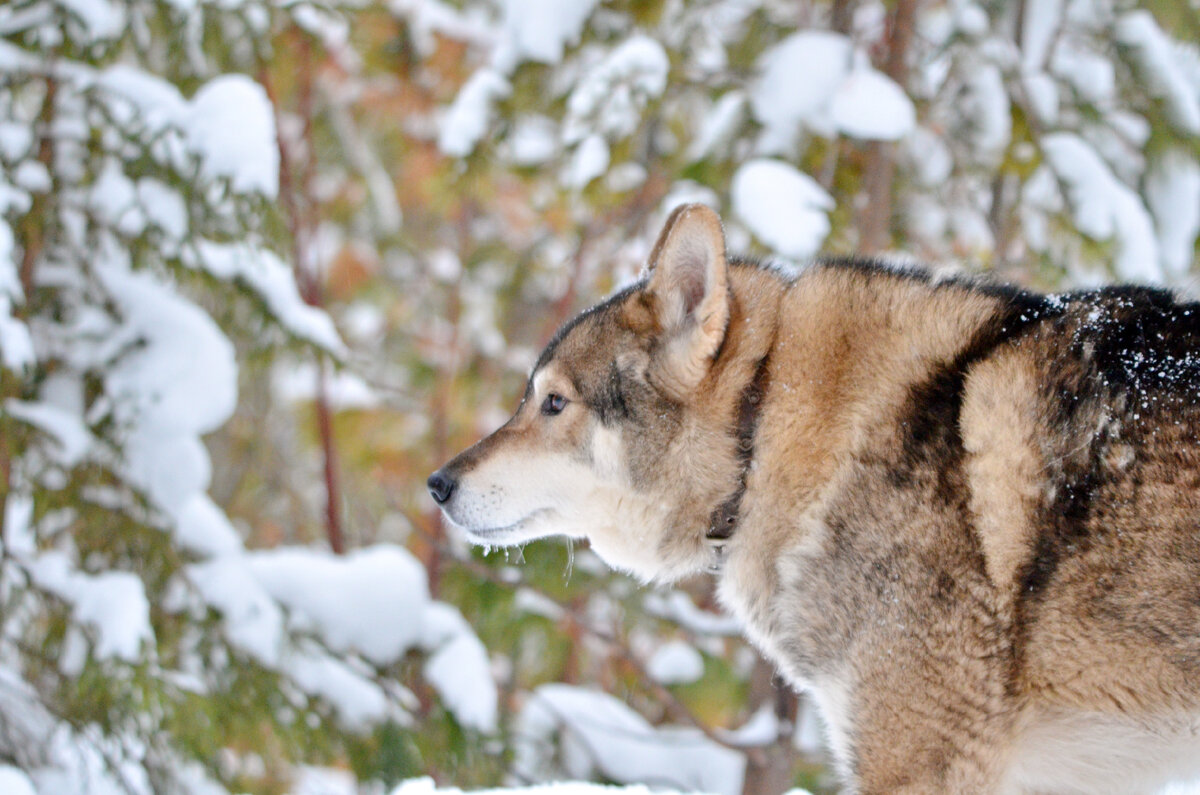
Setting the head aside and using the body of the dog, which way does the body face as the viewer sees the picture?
to the viewer's left

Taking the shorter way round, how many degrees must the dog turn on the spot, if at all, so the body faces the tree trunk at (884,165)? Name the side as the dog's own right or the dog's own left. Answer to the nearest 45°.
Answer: approximately 90° to the dog's own right
